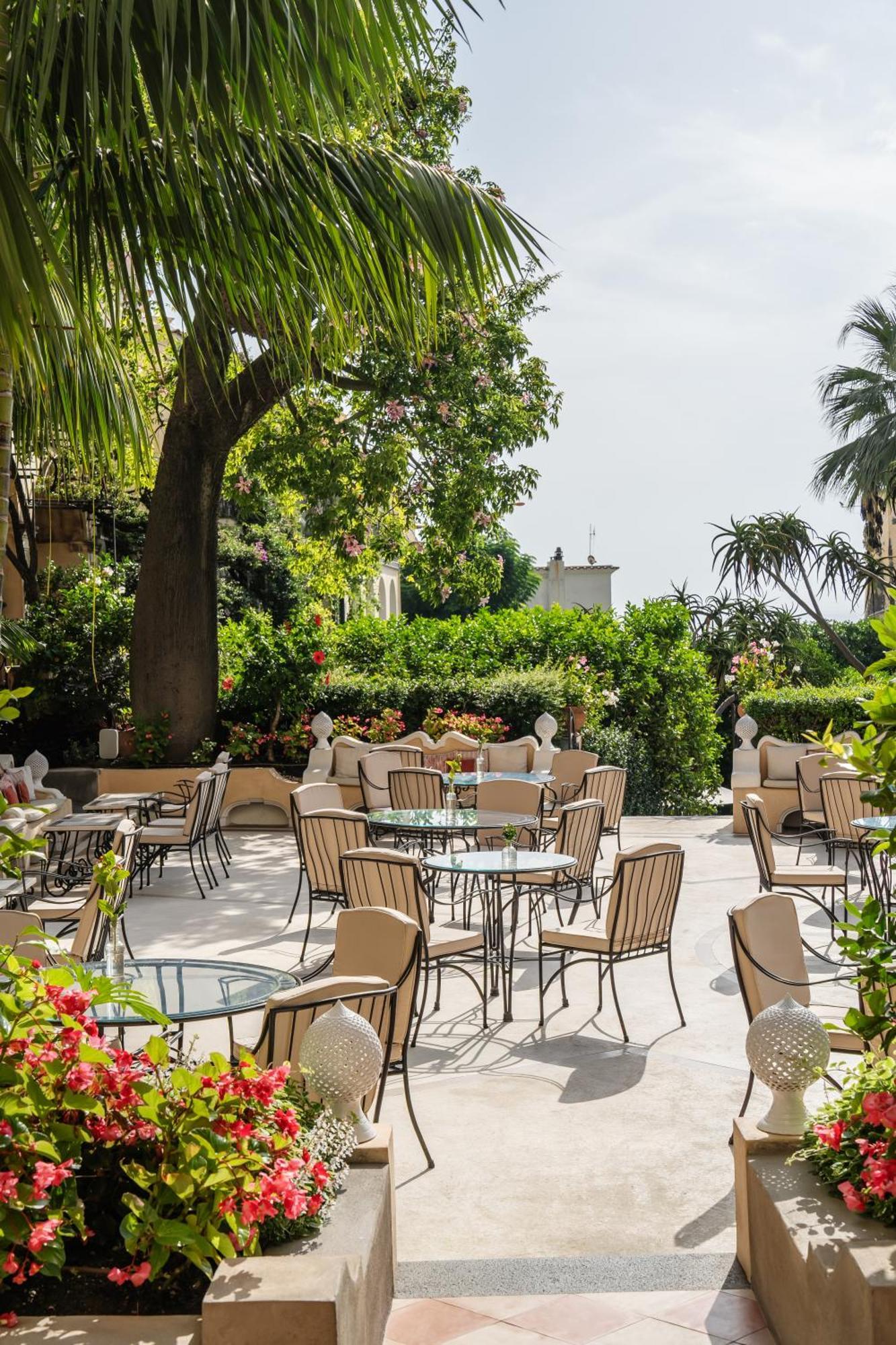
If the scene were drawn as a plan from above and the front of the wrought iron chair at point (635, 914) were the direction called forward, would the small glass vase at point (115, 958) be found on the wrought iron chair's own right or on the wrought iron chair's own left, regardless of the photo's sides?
on the wrought iron chair's own left

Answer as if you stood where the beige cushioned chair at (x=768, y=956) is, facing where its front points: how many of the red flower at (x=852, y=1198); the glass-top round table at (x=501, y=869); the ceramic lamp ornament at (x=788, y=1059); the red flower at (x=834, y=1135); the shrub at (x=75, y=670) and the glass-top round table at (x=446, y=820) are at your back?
3

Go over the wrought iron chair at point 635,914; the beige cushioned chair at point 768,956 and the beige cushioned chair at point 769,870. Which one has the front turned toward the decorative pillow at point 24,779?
the wrought iron chair

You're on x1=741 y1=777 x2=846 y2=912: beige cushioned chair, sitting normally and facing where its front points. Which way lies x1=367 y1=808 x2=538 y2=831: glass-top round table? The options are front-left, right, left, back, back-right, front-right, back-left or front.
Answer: back

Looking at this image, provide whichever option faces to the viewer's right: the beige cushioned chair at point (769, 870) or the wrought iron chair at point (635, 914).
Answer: the beige cushioned chair

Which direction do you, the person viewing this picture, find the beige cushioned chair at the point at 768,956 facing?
facing the viewer and to the right of the viewer

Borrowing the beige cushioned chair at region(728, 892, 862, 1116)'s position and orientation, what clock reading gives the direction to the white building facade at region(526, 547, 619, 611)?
The white building facade is roughly at 7 o'clock from the beige cushioned chair.

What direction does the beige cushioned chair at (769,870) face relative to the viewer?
to the viewer's right

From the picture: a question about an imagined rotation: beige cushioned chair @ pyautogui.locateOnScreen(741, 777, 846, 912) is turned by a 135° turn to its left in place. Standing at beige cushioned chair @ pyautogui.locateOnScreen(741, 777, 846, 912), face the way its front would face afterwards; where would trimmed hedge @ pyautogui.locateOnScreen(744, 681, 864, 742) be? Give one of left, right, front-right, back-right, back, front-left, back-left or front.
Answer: front-right

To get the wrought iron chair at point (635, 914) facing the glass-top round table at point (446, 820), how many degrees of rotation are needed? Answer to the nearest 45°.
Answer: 0° — it already faces it

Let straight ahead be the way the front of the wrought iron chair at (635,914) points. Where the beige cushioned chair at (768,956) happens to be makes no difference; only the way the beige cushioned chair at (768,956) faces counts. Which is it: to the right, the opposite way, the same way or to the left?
the opposite way

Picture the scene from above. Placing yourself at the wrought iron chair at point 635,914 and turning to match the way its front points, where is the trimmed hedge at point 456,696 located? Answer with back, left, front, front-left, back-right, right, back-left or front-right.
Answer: front-right

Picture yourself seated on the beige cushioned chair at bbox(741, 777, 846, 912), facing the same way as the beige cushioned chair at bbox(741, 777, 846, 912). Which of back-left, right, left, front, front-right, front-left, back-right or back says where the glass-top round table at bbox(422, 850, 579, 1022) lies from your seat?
back-right
